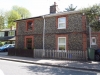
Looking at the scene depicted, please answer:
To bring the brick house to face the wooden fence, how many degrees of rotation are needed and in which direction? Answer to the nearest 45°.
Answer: approximately 45° to its right

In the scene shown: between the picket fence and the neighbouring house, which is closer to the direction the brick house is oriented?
the picket fence

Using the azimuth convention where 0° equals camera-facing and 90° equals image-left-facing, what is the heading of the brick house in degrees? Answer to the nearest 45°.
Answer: approximately 45°

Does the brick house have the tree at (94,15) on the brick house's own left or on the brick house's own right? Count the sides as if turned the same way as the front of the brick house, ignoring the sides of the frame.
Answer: on the brick house's own left

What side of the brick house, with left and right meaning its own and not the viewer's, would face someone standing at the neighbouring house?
right

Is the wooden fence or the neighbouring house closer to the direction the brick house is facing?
the wooden fence
